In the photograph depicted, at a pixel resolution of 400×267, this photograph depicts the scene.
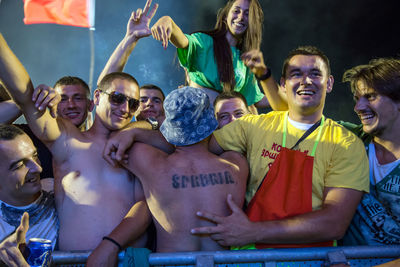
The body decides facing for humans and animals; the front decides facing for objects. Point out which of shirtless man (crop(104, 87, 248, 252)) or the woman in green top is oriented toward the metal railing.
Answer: the woman in green top

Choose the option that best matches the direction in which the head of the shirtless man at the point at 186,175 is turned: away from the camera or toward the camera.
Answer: away from the camera

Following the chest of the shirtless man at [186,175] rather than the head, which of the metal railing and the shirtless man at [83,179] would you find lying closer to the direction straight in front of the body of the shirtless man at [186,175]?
the shirtless man

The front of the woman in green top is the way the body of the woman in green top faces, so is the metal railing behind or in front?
in front

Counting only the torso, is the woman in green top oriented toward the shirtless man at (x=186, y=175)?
yes

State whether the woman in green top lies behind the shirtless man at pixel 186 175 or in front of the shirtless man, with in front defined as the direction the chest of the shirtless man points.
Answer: in front

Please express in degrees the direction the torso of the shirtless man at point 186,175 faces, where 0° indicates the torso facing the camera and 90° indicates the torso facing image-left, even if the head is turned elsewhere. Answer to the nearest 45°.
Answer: approximately 180°

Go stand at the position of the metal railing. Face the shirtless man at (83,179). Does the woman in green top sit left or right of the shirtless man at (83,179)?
right

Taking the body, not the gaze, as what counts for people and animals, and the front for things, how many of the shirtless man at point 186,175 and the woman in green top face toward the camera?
1

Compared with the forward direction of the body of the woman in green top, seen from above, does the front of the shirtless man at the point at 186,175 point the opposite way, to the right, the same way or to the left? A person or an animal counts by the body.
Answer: the opposite way

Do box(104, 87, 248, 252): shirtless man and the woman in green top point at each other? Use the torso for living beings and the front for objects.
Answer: yes
